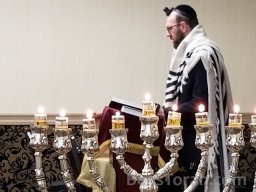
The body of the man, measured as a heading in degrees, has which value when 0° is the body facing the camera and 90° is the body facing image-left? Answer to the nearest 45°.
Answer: approximately 90°

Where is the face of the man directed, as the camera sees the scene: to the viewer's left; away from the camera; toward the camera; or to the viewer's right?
to the viewer's left

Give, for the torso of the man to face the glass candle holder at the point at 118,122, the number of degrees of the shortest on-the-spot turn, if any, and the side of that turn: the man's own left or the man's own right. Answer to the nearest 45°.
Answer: approximately 90° to the man's own left
